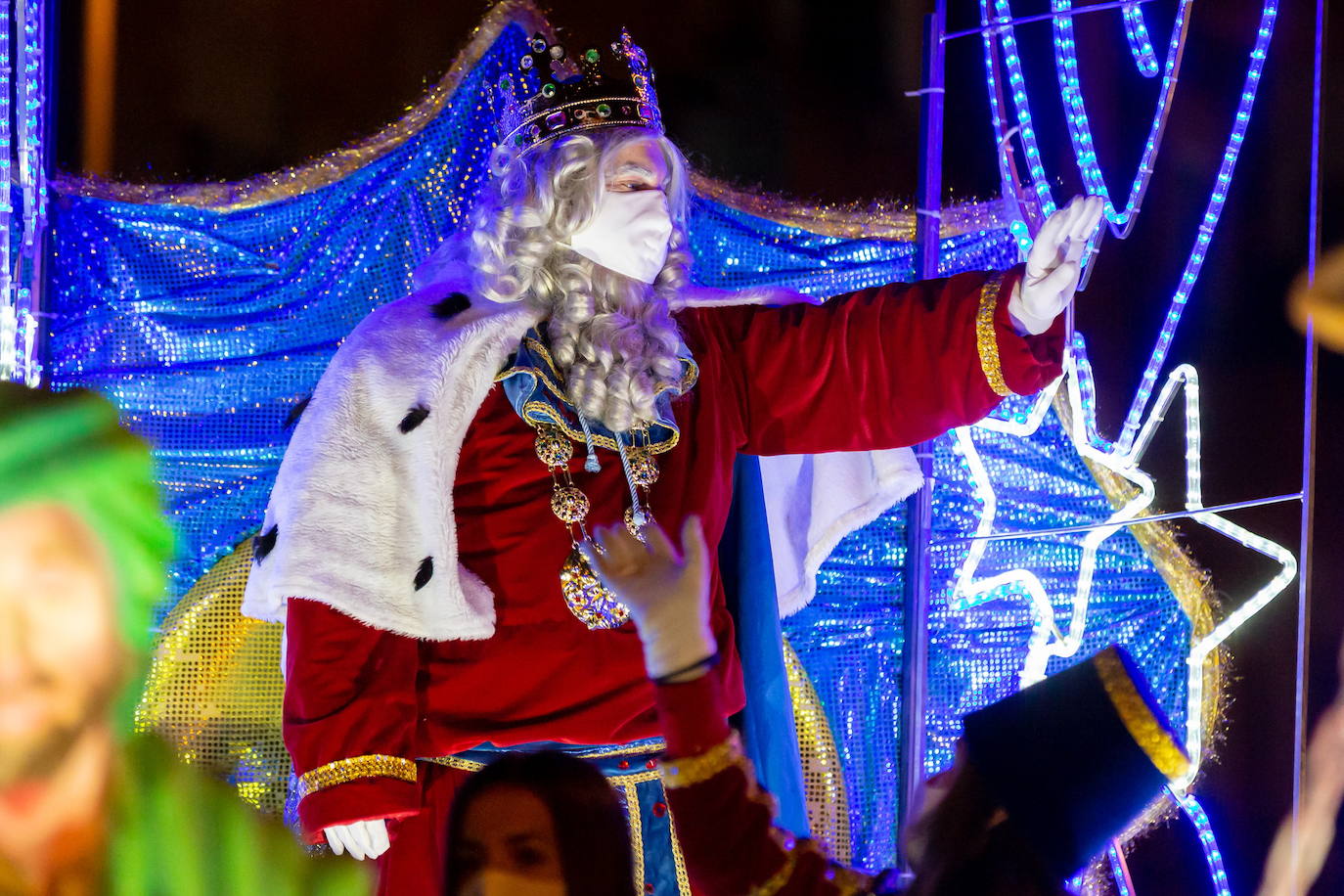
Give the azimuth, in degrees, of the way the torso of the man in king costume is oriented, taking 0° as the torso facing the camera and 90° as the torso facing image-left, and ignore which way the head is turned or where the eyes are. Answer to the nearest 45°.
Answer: approximately 315°

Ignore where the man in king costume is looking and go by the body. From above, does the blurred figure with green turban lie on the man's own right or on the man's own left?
on the man's own right

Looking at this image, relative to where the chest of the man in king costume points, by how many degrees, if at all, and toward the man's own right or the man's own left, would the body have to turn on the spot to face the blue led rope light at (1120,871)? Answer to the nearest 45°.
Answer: approximately 90° to the man's own left

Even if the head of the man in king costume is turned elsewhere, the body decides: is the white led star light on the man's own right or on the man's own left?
on the man's own left

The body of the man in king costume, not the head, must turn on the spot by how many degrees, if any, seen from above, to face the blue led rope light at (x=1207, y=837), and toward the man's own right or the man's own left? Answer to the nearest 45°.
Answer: approximately 45° to the man's own left

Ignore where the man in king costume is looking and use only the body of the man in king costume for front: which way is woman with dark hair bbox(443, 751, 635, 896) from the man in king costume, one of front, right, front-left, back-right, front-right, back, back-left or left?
front-right

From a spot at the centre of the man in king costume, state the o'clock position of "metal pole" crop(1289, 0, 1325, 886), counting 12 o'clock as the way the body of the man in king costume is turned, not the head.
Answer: The metal pole is roughly at 10 o'clock from the man in king costume.

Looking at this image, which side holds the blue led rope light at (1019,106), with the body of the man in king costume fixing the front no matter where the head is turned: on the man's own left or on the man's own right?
on the man's own left
